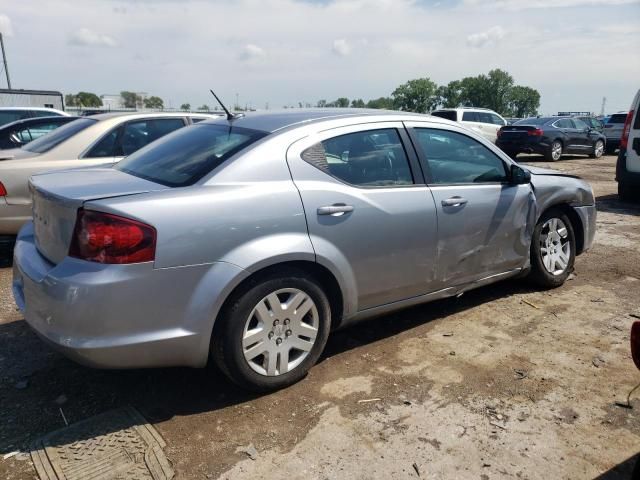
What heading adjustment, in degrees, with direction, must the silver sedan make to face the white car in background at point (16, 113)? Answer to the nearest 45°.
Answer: approximately 90° to its left

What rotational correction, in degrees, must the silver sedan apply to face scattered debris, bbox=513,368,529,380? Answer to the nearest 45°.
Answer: approximately 45° to its right

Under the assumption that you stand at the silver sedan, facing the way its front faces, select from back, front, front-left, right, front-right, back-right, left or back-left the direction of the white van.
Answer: front

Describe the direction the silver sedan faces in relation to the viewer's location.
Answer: facing away from the viewer and to the right of the viewer

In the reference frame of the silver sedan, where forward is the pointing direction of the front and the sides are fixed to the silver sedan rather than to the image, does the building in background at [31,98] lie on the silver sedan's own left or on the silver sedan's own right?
on the silver sedan's own left
